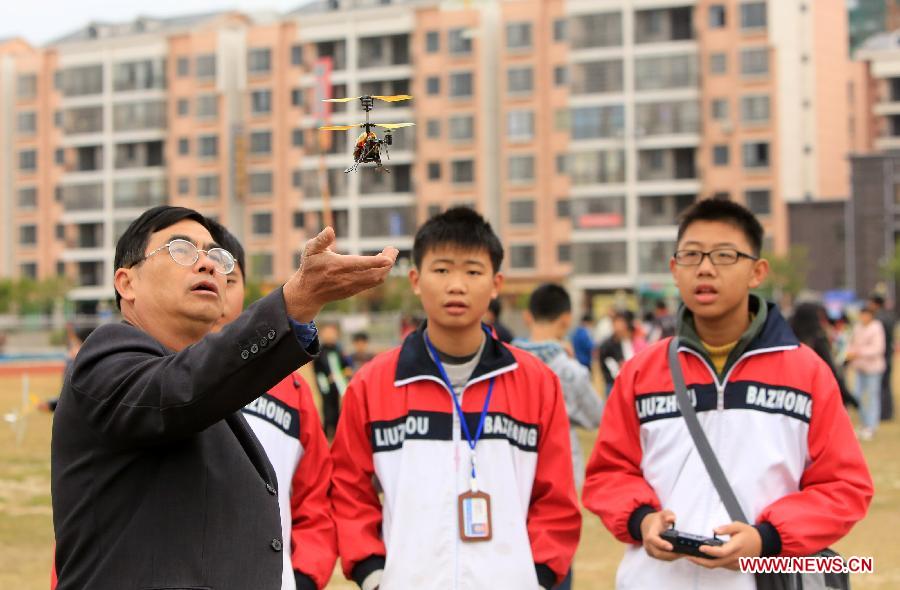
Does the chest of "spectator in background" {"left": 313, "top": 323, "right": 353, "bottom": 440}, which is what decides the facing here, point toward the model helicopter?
yes

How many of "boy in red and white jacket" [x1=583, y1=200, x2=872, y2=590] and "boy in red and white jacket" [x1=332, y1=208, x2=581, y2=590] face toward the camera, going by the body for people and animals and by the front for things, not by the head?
2

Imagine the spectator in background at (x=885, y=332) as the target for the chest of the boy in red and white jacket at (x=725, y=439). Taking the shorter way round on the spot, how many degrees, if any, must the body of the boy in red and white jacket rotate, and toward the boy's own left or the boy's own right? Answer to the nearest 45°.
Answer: approximately 180°

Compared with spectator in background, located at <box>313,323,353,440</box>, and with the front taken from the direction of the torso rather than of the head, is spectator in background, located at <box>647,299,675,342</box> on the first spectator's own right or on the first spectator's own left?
on the first spectator's own left

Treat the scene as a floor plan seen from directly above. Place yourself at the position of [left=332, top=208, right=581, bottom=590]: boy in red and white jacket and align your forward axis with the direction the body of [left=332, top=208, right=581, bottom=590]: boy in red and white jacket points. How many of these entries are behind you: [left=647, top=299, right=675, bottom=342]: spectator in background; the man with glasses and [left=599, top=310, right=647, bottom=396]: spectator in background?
2

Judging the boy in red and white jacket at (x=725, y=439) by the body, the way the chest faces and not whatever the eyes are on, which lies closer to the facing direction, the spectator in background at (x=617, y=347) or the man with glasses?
the man with glasses

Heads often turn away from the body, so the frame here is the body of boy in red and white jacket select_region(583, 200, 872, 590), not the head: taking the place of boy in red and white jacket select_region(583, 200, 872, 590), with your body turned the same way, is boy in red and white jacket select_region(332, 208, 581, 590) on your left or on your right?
on your right

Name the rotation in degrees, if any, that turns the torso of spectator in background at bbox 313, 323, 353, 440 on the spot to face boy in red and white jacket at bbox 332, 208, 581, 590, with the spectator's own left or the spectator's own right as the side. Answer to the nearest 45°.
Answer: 0° — they already face them

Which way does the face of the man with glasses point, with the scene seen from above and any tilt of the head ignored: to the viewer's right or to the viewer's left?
to the viewer's right
